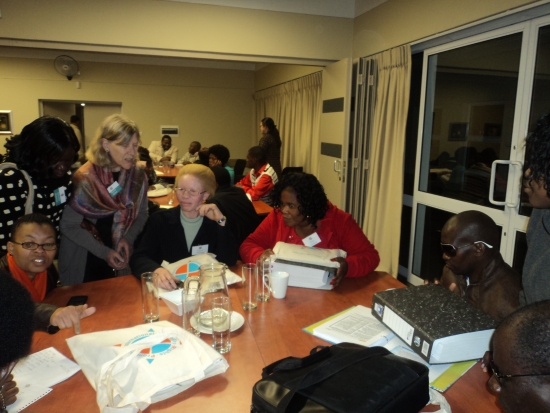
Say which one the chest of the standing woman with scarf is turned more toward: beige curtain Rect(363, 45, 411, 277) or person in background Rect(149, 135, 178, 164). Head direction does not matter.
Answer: the beige curtain

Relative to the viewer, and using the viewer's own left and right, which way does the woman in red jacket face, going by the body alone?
facing the viewer and to the left of the viewer

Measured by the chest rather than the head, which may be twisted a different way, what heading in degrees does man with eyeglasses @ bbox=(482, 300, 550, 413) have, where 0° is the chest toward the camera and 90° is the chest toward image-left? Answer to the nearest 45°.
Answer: approximately 90°

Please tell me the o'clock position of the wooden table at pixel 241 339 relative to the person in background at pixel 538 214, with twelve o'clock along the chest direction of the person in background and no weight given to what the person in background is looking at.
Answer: The wooden table is roughly at 11 o'clock from the person in background.

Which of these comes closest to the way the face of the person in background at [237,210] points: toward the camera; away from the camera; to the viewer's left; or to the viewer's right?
away from the camera

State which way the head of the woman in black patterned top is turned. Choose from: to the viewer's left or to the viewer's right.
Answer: to the viewer's right

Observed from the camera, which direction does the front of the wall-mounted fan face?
facing the viewer

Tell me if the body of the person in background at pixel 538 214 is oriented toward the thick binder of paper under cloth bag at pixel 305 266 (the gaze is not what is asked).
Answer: yes

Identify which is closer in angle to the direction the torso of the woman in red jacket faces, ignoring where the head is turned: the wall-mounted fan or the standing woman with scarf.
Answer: the standing woman with scarf

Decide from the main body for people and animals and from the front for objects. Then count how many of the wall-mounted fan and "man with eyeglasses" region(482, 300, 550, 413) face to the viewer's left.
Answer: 1

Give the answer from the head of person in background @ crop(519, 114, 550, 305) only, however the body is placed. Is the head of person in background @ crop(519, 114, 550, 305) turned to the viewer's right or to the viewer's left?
to the viewer's left

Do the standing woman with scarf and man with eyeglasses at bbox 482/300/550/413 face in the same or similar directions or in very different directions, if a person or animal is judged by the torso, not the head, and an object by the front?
very different directions

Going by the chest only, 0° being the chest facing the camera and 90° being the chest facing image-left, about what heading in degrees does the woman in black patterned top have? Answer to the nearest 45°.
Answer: approximately 315°
